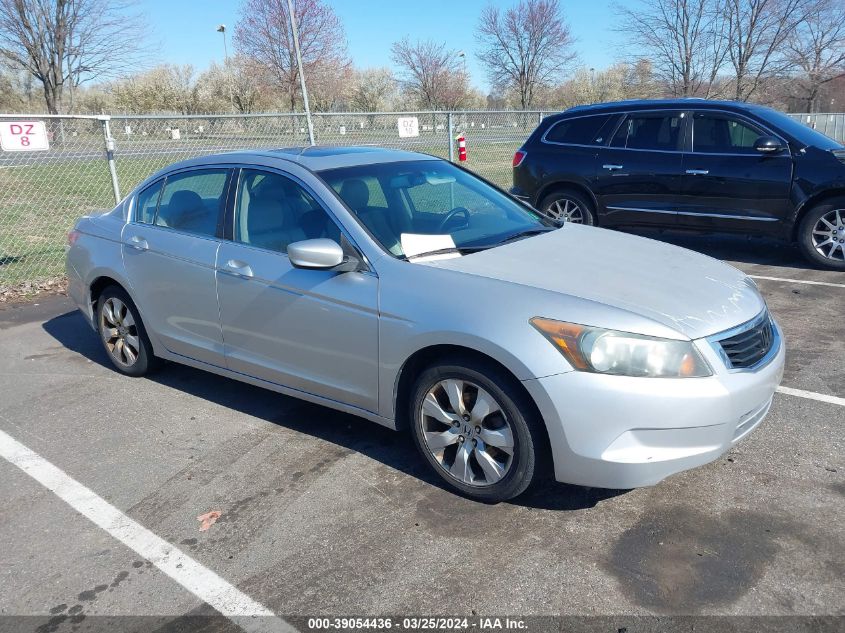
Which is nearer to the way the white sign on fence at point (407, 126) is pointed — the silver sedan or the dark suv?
the silver sedan

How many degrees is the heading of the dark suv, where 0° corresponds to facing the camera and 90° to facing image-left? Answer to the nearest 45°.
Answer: approximately 270°

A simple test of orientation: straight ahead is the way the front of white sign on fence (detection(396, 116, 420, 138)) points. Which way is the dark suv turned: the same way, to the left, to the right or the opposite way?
to the left

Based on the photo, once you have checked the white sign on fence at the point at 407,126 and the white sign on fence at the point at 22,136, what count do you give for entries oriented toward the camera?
2

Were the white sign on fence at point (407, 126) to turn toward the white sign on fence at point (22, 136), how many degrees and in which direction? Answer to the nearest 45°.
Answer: approximately 45° to its right

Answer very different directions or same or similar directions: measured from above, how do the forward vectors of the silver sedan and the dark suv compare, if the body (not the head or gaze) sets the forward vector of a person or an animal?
same or similar directions

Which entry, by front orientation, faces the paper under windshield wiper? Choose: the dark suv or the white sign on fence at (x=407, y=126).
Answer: the white sign on fence

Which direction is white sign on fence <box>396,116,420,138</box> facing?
toward the camera

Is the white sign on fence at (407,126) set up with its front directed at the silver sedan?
yes

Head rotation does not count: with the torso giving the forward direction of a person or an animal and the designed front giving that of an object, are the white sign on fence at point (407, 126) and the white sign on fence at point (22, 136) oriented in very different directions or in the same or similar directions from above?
same or similar directions

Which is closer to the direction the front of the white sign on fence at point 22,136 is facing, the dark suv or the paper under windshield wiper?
the paper under windshield wiper

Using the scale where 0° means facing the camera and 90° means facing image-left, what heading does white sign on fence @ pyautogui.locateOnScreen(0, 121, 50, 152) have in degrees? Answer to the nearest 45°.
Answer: approximately 0°

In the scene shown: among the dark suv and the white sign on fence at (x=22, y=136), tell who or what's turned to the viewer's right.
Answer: the dark suv

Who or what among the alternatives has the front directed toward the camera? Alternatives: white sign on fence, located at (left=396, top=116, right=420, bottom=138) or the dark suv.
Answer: the white sign on fence

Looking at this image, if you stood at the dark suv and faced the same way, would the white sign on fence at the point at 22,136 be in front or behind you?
behind

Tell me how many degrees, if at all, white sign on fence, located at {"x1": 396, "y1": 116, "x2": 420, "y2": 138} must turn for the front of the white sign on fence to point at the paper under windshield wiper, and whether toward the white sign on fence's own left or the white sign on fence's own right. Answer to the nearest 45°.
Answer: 0° — it already faces it

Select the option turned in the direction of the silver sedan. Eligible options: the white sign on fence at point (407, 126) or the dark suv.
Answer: the white sign on fence

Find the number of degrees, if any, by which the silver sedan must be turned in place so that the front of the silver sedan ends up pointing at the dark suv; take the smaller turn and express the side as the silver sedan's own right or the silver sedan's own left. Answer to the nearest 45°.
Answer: approximately 90° to the silver sedan's own left

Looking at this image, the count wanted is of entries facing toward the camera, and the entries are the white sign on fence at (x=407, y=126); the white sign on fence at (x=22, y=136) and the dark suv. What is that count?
2
